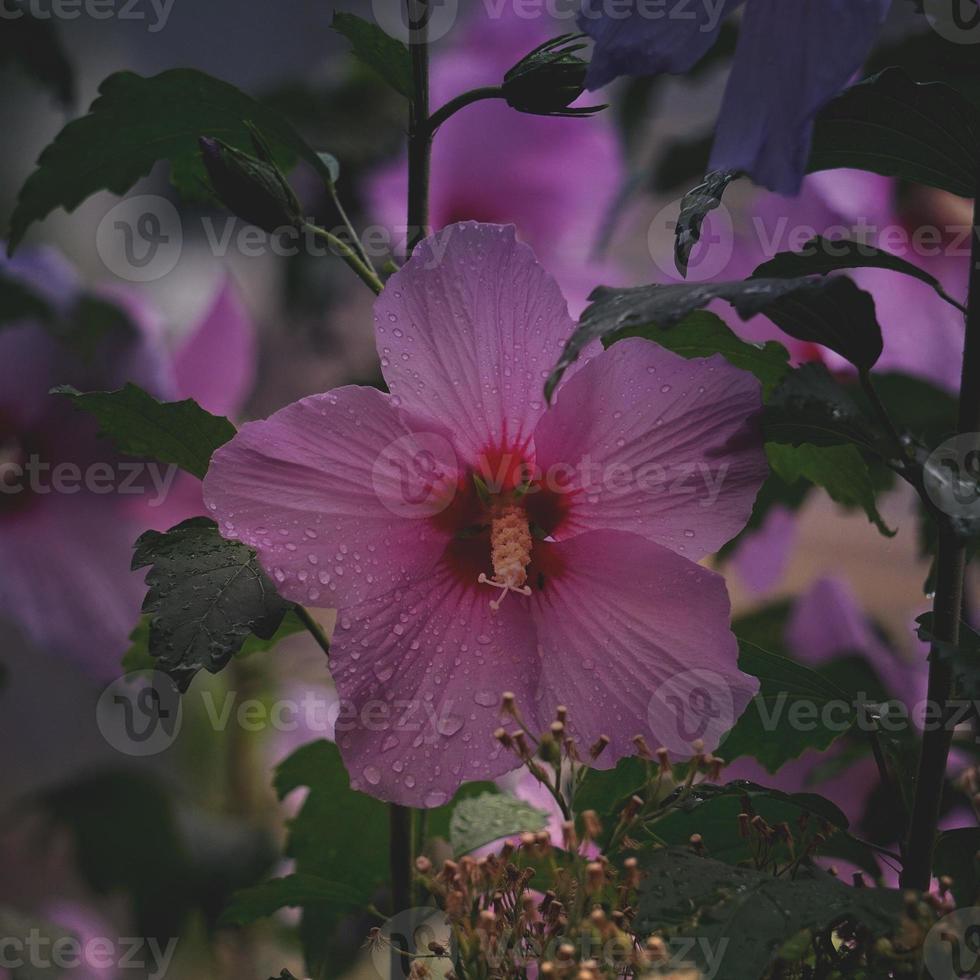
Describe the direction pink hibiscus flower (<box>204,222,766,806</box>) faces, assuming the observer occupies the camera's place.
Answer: facing the viewer
